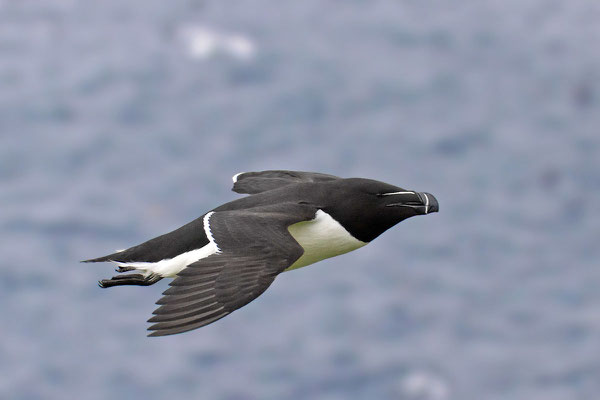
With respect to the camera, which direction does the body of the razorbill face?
to the viewer's right
